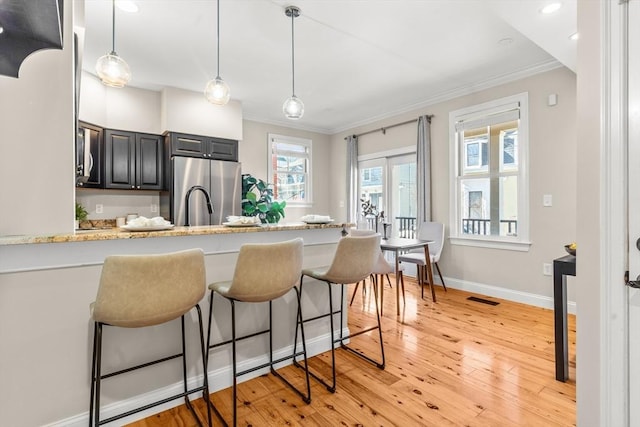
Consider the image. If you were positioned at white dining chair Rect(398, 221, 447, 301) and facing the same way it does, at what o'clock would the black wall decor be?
The black wall decor is roughly at 11 o'clock from the white dining chair.

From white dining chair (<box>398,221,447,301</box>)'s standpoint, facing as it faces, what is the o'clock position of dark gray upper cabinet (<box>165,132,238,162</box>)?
The dark gray upper cabinet is roughly at 1 o'clock from the white dining chair.

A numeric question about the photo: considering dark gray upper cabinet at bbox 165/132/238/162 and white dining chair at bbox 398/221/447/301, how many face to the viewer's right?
0

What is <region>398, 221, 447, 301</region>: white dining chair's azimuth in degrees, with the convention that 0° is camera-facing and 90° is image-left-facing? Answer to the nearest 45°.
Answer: approximately 45°

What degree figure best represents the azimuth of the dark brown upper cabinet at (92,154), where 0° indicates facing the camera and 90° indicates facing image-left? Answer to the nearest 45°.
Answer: approximately 315°

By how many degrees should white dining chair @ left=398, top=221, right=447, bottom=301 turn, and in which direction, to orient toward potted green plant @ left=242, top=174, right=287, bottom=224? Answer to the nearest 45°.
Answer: approximately 45° to its right

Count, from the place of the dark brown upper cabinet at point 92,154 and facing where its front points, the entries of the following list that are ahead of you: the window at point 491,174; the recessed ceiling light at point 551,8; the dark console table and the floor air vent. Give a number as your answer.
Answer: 4

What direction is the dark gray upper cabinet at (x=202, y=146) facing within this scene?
toward the camera

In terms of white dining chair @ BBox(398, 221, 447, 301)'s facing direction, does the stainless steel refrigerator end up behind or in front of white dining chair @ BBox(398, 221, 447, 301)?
in front

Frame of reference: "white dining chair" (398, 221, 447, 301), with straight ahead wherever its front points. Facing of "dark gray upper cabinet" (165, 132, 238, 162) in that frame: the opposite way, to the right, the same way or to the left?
to the left

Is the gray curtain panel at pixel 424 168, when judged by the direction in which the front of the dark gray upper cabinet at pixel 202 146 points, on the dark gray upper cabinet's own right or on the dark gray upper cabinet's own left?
on the dark gray upper cabinet's own left

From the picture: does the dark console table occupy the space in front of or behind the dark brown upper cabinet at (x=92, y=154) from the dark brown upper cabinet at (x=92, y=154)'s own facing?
in front

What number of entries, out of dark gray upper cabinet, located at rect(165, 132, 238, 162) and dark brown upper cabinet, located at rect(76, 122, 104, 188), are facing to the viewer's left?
0

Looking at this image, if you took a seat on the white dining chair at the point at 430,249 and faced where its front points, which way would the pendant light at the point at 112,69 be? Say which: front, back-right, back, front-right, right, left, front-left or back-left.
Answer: front

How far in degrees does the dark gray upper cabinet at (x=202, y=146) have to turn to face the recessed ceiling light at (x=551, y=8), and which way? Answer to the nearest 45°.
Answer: approximately 45° to its left

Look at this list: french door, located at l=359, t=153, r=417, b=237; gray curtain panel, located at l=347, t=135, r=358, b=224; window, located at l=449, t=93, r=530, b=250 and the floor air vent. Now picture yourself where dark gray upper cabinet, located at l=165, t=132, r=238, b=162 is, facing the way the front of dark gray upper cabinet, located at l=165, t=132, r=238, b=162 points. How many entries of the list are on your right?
0

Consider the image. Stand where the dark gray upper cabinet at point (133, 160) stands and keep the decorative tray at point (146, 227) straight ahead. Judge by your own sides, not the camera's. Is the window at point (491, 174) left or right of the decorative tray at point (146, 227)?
left
